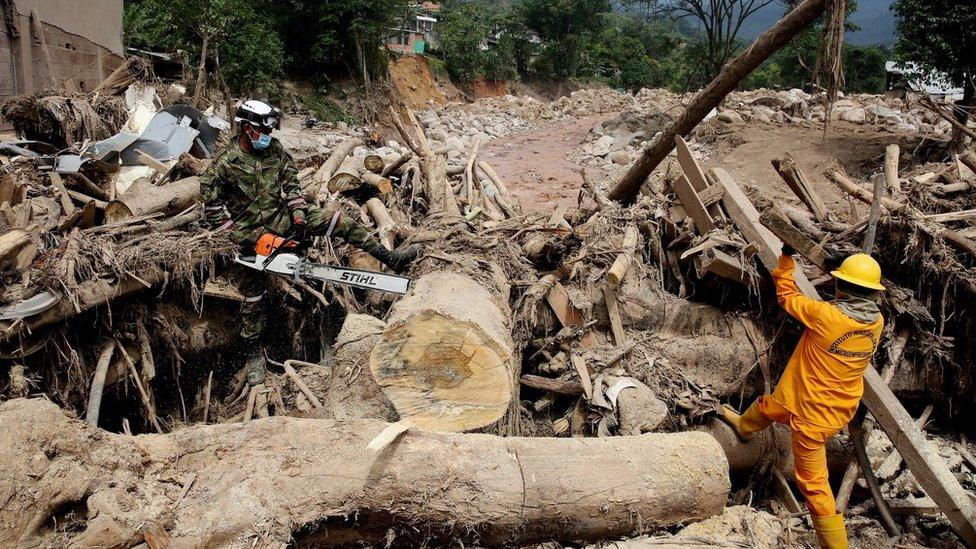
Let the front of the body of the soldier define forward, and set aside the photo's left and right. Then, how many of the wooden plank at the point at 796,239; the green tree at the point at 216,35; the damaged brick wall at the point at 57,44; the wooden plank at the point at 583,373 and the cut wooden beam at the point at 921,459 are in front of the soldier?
3

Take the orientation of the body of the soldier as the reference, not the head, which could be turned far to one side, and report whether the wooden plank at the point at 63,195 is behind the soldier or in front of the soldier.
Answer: behind

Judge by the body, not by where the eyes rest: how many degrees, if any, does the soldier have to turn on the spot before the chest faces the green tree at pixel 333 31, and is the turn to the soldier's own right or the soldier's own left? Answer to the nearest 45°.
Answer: approximately 135° to the soldier's own left

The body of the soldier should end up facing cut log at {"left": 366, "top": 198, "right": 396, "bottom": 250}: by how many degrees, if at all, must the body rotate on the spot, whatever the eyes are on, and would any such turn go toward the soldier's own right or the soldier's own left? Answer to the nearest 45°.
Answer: approximately 90° to the soldier's own left

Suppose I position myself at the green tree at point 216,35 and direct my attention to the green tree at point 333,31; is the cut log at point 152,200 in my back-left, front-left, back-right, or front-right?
back-right

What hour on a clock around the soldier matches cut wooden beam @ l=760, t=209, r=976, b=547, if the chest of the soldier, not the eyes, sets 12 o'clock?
The cut wooden beam is roughly at 12 o'clock from the soldier.

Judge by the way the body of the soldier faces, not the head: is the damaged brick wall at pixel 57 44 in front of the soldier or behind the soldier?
behind

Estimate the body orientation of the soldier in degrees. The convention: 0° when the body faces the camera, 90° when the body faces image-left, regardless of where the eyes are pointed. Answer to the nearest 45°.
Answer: approximately 315°

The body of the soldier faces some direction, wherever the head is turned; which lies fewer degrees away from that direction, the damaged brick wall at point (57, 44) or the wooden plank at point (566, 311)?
the wooden plank

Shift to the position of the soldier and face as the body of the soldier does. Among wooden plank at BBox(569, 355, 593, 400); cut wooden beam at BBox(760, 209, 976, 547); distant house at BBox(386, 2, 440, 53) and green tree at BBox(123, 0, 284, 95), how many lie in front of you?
2

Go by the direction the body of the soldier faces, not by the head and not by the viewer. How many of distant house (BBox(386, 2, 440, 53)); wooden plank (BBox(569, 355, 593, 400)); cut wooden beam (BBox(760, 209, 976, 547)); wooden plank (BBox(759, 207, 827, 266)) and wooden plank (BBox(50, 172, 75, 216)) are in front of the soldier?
3

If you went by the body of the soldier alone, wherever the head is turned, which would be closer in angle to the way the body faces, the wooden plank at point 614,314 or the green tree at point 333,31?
the wooden plank
